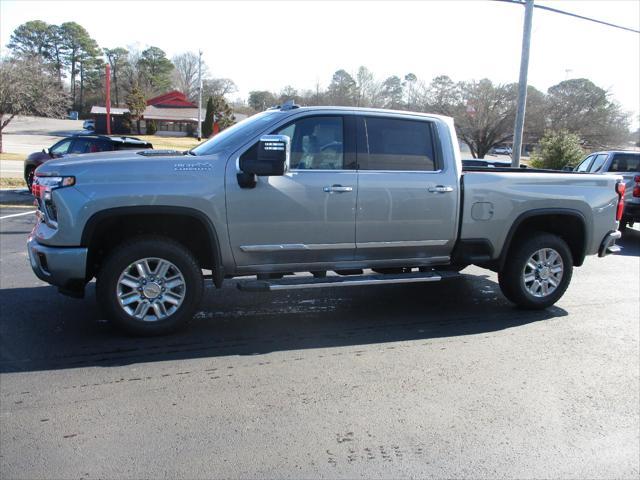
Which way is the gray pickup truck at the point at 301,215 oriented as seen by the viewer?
to the viewer's left

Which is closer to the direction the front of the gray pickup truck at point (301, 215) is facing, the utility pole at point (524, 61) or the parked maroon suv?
the parked maroon suv

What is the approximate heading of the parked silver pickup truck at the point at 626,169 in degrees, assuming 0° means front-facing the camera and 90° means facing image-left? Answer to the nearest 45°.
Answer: approximately 135°

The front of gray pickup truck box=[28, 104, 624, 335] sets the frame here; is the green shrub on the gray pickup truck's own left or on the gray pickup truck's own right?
on the gray pickup truck's own right

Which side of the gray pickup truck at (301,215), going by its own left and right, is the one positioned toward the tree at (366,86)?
right

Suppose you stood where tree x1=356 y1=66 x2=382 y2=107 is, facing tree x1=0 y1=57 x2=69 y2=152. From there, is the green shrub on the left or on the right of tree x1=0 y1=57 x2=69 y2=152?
left

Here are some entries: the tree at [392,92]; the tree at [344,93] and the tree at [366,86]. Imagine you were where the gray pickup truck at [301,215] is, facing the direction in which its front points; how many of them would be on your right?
3

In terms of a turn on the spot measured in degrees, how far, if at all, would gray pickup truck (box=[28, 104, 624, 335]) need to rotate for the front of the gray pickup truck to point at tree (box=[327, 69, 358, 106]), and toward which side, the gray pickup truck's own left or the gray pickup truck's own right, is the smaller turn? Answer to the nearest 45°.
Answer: approximately 90° to the gray pickup truck's own right
